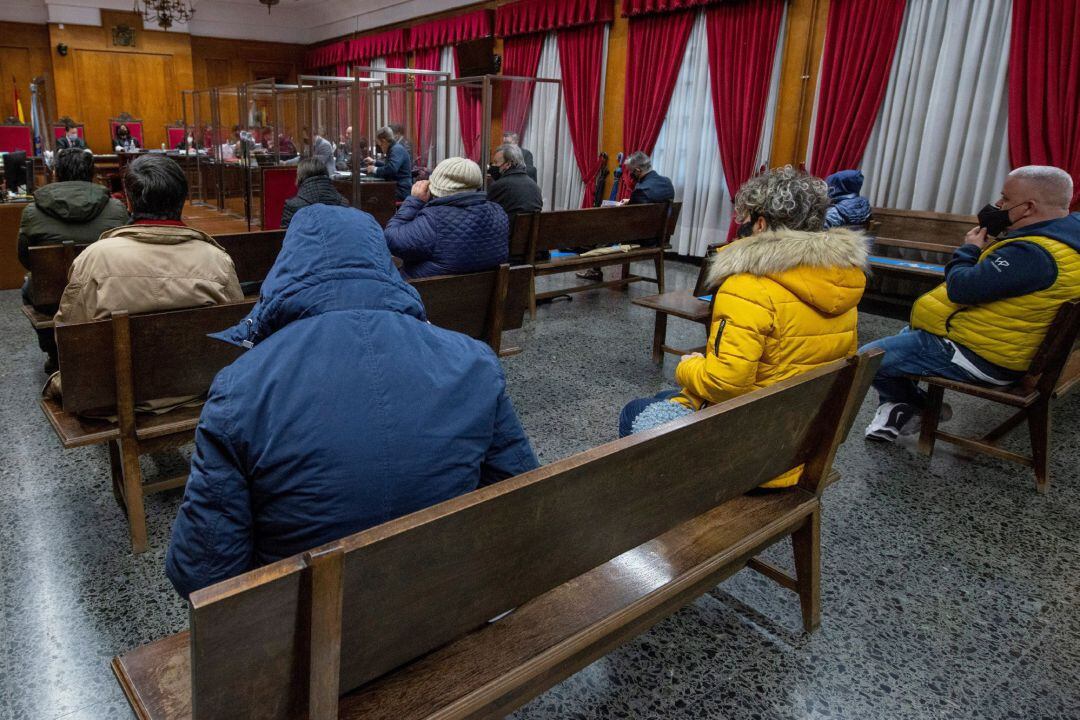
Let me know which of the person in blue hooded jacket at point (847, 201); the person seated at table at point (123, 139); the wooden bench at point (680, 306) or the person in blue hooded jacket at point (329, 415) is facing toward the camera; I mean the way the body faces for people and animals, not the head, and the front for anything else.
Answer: the person seated at table

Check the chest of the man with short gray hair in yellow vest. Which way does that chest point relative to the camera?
to the viewer's left

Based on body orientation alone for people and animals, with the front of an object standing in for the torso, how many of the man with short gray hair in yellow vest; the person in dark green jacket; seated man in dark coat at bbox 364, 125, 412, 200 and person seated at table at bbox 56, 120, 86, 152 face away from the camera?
1

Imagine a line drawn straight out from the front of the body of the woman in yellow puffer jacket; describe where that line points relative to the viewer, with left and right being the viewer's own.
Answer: facing away from the viewer and to the left of the viewer

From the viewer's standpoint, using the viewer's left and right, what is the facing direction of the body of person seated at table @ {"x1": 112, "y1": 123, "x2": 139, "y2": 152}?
facing the viewer

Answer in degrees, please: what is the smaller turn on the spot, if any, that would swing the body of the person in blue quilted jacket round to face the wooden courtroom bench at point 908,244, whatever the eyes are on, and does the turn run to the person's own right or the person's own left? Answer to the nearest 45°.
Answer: approximately 90° to the person's own right

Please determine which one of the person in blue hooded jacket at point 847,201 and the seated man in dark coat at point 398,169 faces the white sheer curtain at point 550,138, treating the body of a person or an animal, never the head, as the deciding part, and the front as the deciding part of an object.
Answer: the person in blue hooded jacket

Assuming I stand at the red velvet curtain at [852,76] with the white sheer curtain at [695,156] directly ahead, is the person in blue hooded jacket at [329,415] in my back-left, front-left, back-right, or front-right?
back-left

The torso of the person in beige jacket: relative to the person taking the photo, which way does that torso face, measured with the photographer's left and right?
facing away from the viewer

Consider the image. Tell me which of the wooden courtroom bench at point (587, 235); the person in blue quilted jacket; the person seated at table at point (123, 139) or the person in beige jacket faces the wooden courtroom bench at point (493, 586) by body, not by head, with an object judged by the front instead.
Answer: the person seated at table

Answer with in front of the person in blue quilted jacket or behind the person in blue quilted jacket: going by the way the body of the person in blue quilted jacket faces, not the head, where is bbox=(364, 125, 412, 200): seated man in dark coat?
in front

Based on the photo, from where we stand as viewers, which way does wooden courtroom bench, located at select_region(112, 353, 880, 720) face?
facing away from the viewer and to the left of the viewer

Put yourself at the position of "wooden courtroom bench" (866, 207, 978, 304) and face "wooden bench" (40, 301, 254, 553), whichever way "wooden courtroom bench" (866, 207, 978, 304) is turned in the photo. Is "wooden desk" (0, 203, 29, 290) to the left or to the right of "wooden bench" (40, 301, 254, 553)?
right

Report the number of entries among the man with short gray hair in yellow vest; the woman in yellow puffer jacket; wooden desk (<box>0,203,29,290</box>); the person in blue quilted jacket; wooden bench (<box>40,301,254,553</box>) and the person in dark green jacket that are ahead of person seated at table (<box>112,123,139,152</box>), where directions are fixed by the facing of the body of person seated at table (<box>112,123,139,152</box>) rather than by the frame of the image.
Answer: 6

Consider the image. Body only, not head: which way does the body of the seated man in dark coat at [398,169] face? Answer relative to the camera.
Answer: to the viewer's left

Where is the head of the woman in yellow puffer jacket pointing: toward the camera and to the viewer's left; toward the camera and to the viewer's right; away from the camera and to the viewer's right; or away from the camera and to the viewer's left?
away from the camera and to the viewer's left

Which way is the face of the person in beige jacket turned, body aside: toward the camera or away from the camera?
away from the camera
